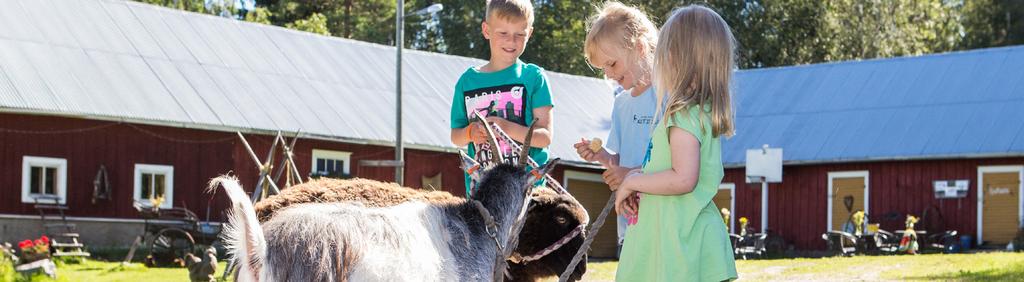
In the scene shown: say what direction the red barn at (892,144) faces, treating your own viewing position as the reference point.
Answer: facing the viewer

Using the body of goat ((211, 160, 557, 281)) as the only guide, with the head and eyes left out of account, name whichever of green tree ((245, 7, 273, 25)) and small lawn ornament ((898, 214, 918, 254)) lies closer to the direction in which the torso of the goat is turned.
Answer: the small lawn ornament

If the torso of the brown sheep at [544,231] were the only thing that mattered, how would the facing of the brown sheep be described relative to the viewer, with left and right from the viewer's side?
facing to the right of the viewer

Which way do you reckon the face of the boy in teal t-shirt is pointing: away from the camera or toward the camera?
toward the camera

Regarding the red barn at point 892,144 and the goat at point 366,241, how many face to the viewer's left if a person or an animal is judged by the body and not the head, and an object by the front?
0

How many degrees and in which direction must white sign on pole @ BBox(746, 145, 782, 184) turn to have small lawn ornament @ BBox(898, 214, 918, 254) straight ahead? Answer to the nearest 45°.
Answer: approximately 45° to its left

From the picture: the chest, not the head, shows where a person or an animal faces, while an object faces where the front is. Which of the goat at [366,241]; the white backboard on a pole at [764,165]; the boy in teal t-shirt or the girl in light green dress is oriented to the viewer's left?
the girl in light green dress

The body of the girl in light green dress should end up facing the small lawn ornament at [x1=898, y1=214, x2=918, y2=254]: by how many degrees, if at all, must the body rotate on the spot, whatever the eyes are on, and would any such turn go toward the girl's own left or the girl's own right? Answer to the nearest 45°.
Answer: approximately 90° to the girl's own right

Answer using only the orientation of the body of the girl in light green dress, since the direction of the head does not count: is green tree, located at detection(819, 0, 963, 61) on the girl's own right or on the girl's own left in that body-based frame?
on the girl's own right

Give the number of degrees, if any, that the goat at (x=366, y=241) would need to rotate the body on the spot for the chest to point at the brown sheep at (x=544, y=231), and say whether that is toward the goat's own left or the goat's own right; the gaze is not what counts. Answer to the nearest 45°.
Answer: approximately 45° to the goat's own left

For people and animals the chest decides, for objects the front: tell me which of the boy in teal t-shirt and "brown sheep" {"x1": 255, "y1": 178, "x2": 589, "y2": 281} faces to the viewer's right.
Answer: the brown sheep

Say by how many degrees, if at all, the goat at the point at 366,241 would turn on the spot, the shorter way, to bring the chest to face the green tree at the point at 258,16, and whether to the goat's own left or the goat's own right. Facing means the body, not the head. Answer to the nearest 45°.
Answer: approximately 90° to the goat's own left

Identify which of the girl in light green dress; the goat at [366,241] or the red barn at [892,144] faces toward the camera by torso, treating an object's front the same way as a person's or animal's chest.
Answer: the red barn

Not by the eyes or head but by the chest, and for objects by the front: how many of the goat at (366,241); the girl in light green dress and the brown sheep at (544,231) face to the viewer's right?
2

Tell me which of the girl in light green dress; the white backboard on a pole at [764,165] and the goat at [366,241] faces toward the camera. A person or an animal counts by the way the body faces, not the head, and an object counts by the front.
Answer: the white backboard on a pole

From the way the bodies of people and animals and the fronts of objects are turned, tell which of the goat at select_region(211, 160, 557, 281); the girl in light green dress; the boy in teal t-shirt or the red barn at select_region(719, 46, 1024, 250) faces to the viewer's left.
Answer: the girl in light green dress

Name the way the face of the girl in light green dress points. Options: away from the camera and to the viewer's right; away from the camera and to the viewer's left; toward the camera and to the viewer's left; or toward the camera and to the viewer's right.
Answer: away from the camera and to the viewer's left

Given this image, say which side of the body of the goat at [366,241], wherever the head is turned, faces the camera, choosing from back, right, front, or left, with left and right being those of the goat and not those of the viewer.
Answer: right
